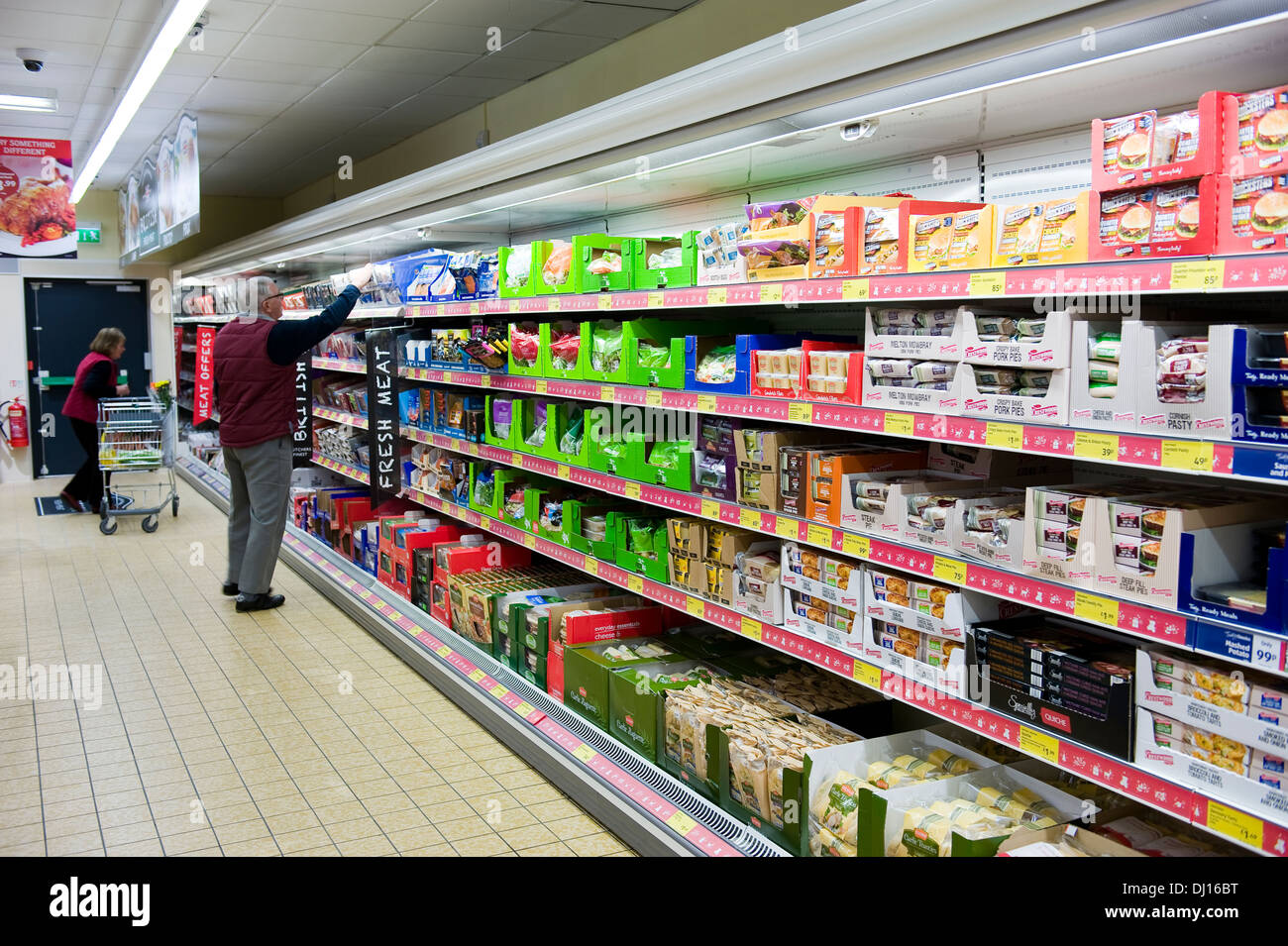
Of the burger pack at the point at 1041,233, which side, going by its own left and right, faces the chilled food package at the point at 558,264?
right

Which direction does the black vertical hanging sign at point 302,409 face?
toward the camera

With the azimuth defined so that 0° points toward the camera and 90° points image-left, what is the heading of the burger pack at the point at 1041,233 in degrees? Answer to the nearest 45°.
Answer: approximately 45°

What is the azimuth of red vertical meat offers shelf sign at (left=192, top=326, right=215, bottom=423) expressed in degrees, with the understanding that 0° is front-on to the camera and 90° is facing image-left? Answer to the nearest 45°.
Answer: approximately 0°

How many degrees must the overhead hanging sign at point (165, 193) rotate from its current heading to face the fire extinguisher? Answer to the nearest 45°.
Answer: approximately 135° to its right
